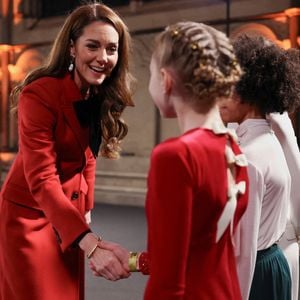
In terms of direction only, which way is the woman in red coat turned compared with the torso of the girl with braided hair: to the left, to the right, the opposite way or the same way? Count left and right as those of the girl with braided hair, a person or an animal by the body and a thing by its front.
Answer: the opposite way

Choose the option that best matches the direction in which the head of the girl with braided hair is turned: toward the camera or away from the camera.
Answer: away from the camera

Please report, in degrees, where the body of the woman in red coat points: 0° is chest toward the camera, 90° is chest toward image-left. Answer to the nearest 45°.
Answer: approximately 315°

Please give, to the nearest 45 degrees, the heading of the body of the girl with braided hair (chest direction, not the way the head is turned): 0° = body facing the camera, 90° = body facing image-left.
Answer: approximately 135°

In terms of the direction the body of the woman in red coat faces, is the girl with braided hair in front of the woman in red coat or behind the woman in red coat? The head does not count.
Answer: in front

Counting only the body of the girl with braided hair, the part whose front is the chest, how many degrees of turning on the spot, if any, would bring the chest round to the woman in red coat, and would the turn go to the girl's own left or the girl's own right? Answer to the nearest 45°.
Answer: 0° — they already face them
